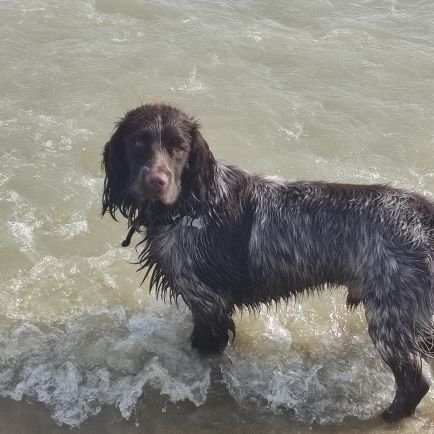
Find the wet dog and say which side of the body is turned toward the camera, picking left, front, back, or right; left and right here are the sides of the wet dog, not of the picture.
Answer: left
